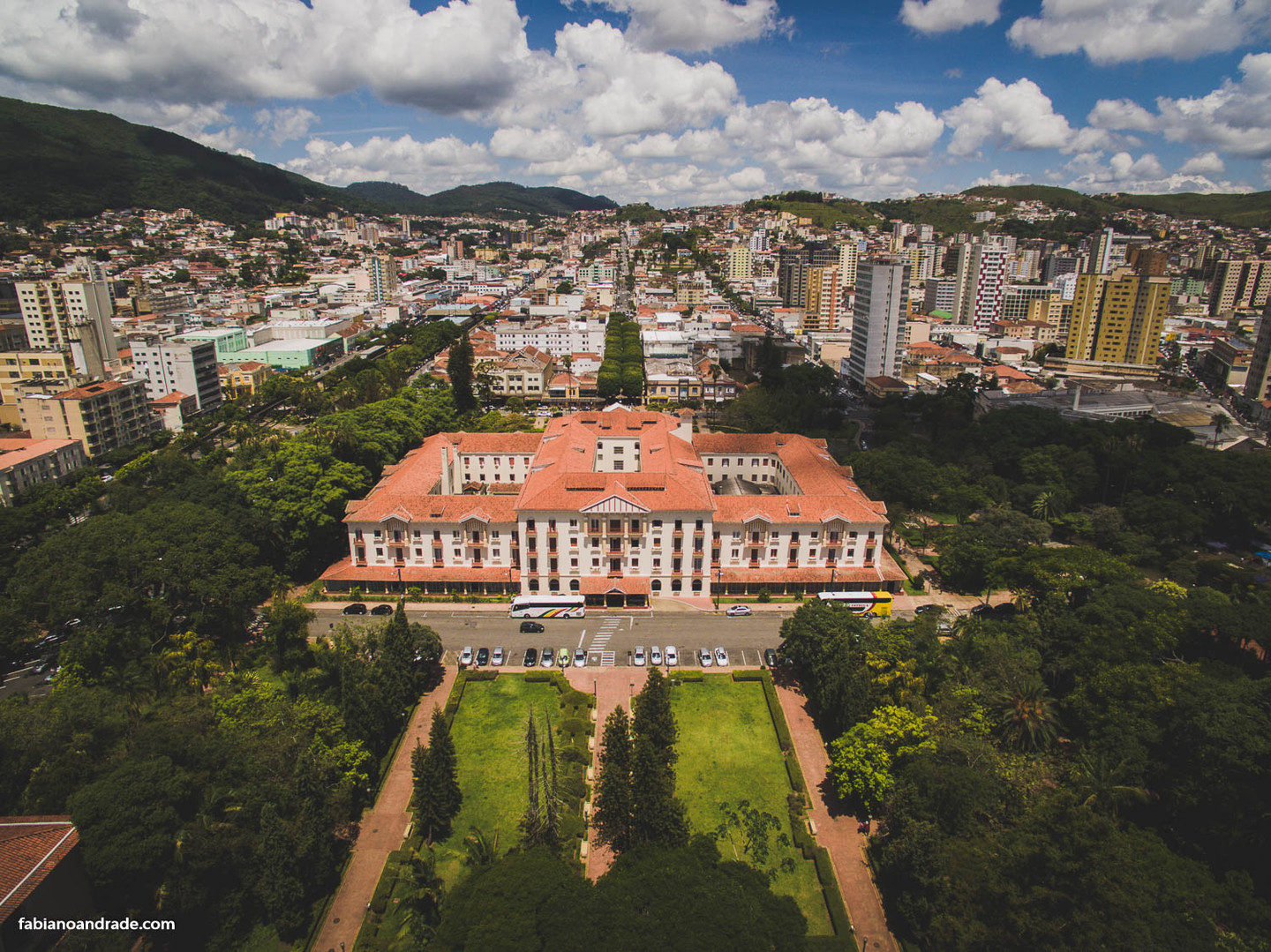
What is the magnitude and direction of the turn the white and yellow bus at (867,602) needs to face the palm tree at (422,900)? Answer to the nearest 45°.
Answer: approximately 45° to its left

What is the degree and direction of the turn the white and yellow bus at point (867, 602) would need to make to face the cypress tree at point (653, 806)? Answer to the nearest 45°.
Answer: approximately 90° to its left

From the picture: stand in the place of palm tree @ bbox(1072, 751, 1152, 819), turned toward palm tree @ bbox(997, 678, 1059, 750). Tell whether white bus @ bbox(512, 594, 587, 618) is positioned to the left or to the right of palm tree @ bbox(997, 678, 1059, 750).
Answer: left

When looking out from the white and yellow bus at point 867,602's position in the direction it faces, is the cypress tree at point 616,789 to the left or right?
on its left

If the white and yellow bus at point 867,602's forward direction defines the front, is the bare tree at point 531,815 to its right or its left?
on its left

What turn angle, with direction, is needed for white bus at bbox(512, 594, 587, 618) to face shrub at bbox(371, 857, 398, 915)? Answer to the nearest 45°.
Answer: approximately 90° to its left

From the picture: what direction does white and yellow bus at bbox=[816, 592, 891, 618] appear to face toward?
to the viewer's left

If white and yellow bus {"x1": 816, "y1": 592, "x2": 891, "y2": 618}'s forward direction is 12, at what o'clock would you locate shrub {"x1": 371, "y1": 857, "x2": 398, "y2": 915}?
The shrub is roughly at 10 o'clock from the white and yellow bus.

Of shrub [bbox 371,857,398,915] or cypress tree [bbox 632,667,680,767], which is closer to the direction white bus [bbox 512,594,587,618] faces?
the shrub

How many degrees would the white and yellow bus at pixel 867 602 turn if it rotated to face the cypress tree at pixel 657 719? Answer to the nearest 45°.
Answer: approximately 45° to its left

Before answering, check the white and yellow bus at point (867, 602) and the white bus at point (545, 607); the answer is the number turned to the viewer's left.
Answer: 2

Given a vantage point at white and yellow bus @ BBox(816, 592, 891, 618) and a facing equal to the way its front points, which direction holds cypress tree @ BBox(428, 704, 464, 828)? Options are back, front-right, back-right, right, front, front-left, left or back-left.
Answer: front-left

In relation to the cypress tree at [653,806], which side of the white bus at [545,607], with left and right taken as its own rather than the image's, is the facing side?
left

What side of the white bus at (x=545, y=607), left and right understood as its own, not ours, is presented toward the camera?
left
